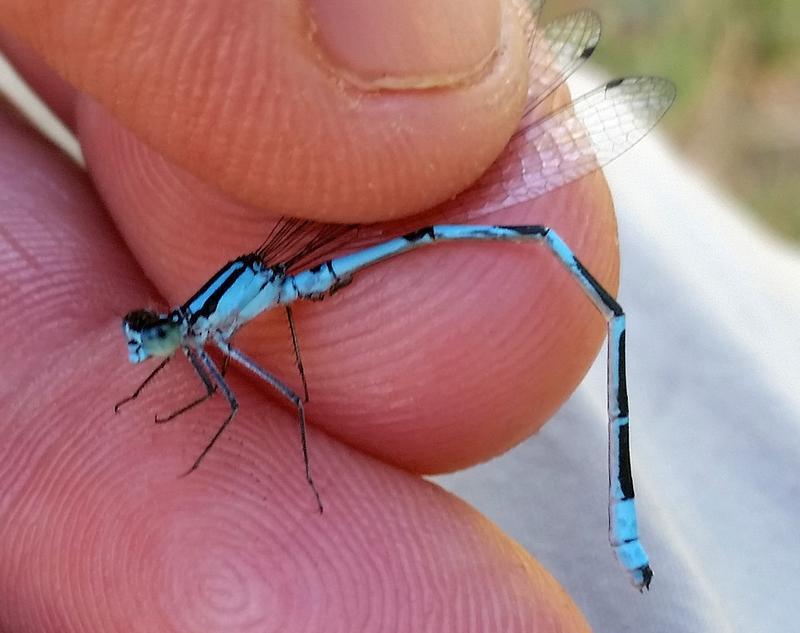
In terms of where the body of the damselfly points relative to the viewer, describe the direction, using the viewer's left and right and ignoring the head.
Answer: facing to the left of the viewer
